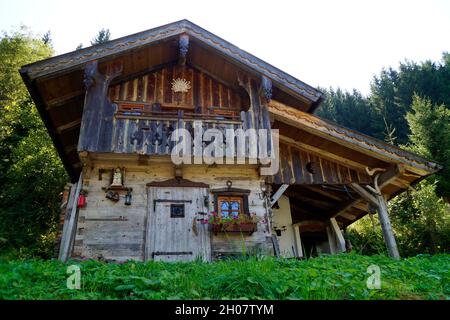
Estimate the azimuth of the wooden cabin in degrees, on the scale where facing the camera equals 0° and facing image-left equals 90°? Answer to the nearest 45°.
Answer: approximately 0°

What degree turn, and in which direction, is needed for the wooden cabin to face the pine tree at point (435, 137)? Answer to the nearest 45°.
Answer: approximately 135° to its left
